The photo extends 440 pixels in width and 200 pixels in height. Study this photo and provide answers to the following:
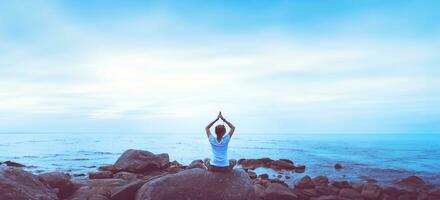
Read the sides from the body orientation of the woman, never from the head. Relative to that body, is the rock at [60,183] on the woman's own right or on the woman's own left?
on the woman's own left

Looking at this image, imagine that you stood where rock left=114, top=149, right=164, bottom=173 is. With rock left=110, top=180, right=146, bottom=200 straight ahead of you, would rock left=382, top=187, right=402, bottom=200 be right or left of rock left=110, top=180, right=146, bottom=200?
left

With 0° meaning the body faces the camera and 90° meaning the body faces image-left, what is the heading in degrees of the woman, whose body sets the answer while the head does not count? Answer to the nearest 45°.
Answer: approximately 180°

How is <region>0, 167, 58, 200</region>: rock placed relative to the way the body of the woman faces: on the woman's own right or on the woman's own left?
on the woman's own left
